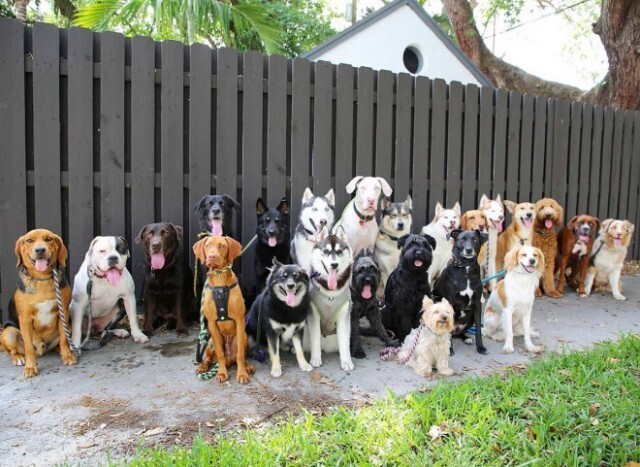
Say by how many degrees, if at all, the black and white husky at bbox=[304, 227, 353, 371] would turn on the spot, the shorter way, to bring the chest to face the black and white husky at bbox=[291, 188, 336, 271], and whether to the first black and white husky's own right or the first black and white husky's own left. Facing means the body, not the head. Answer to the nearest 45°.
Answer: approximately 180°

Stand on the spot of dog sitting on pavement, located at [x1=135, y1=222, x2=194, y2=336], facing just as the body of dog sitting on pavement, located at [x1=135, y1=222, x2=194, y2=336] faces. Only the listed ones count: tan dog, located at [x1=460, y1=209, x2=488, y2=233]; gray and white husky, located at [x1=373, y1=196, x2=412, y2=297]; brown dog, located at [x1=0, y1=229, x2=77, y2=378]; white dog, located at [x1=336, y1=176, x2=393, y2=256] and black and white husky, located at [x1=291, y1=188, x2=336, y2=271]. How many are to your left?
4

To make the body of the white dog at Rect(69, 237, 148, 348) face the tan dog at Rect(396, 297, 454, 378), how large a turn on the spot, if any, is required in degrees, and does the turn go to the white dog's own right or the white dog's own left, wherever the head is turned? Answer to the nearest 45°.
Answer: approximately 45° to the white dog's own left

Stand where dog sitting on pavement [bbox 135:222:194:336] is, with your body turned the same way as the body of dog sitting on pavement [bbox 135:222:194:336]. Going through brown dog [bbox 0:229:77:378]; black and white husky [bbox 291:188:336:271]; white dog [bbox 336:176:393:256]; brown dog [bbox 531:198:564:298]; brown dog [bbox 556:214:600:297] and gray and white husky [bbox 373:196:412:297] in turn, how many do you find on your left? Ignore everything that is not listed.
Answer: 5

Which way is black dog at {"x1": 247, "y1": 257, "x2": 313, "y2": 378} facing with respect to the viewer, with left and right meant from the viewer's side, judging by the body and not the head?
facing the viewer and to the right of the viewer

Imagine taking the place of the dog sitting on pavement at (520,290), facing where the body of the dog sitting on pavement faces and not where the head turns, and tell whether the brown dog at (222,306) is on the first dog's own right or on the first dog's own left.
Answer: on the first dog's own right
